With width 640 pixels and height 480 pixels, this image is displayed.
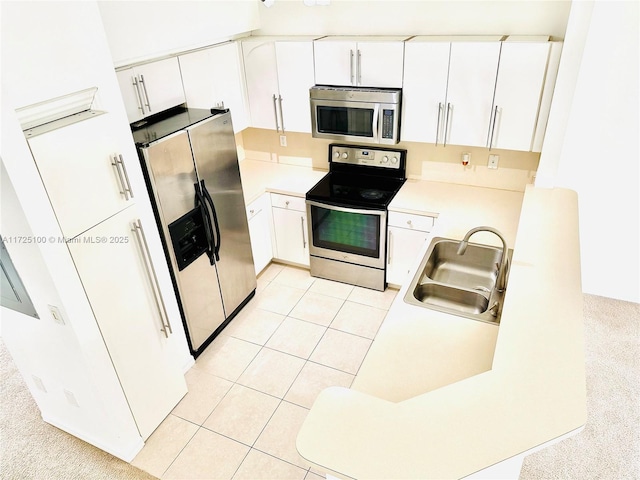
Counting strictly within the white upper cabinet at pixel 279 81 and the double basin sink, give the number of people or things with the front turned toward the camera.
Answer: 1

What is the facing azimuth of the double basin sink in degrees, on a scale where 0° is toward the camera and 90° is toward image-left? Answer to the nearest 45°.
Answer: approximately 90°

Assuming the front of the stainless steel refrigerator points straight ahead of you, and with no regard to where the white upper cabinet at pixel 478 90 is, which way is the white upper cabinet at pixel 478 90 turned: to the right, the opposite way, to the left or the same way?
to the right

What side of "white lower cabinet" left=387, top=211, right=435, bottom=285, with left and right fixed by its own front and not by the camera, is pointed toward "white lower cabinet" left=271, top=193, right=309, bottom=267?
right

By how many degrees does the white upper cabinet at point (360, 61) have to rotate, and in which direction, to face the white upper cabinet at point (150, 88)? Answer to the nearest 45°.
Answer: approximately 45° to its right

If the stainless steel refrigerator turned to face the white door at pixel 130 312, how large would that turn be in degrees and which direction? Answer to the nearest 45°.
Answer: approximately 90° to its right

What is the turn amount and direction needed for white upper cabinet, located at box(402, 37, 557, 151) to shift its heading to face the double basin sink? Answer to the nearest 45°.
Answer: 0° — it already faces it

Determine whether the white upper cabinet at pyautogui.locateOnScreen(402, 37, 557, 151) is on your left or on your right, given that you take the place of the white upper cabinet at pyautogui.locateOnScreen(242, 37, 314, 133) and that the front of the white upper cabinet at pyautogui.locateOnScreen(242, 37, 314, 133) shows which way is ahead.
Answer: on your left

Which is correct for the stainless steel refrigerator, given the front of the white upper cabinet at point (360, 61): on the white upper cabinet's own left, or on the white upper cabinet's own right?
on the white upper cabinet's own right
